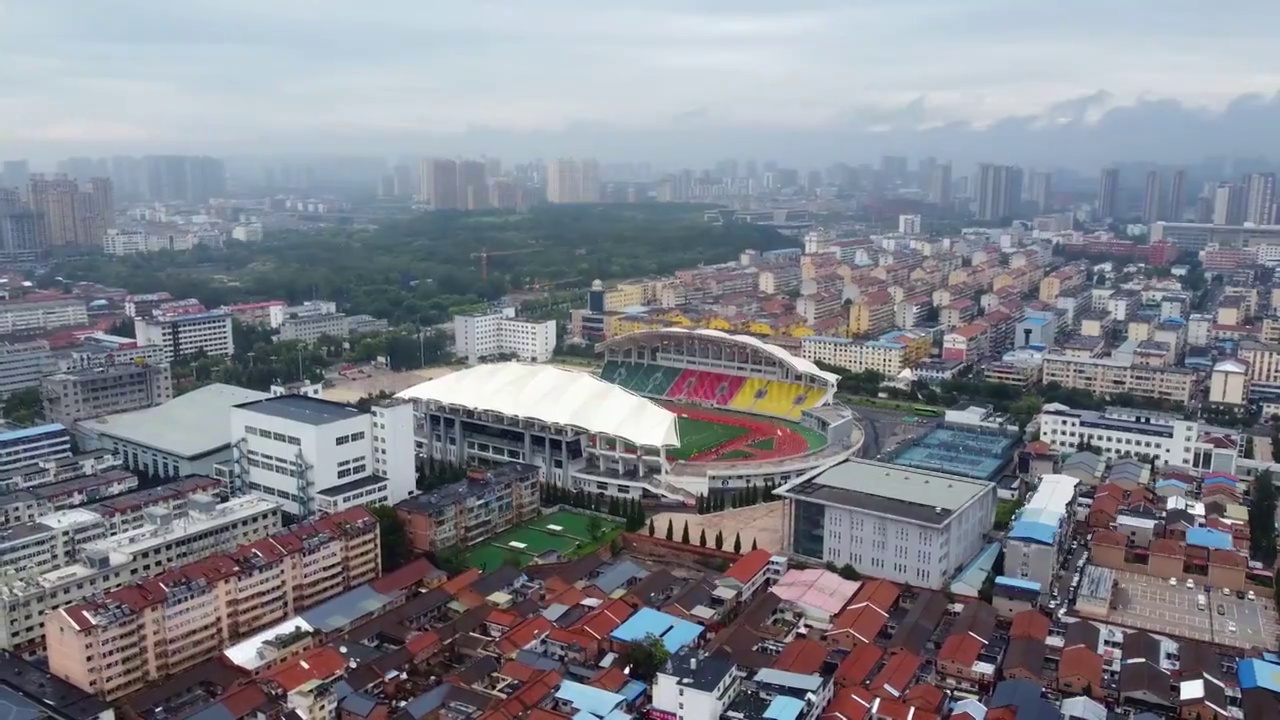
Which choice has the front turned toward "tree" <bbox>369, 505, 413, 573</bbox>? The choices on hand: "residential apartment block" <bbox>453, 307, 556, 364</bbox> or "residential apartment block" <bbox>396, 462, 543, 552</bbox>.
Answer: "residential apartment block" <bbox>453, 307, 556, 364</bbox>

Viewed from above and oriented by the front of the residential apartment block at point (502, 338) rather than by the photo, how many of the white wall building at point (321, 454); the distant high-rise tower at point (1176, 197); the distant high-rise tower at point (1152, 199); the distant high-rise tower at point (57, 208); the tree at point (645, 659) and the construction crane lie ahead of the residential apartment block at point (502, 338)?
2

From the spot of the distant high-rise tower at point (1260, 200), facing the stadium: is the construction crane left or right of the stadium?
right

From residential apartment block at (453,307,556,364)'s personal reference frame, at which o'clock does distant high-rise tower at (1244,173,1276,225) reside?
The distant high-rise tower is roughly at 8 o'clock from the residential apartment block.

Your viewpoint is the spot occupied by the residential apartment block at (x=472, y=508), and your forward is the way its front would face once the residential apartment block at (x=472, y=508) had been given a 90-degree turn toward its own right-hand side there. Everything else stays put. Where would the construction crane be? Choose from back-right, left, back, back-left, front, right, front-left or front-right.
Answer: back-right

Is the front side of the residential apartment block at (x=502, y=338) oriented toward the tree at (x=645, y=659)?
yes

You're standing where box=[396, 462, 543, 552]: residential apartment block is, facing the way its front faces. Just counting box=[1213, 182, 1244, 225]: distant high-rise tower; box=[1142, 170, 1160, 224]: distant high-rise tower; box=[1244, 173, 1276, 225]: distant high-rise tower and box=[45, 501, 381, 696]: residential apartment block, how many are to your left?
3

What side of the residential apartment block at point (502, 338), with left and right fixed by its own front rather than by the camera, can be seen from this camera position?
front

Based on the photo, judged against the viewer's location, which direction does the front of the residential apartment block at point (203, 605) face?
facing the viewer and to the right of the viewer
